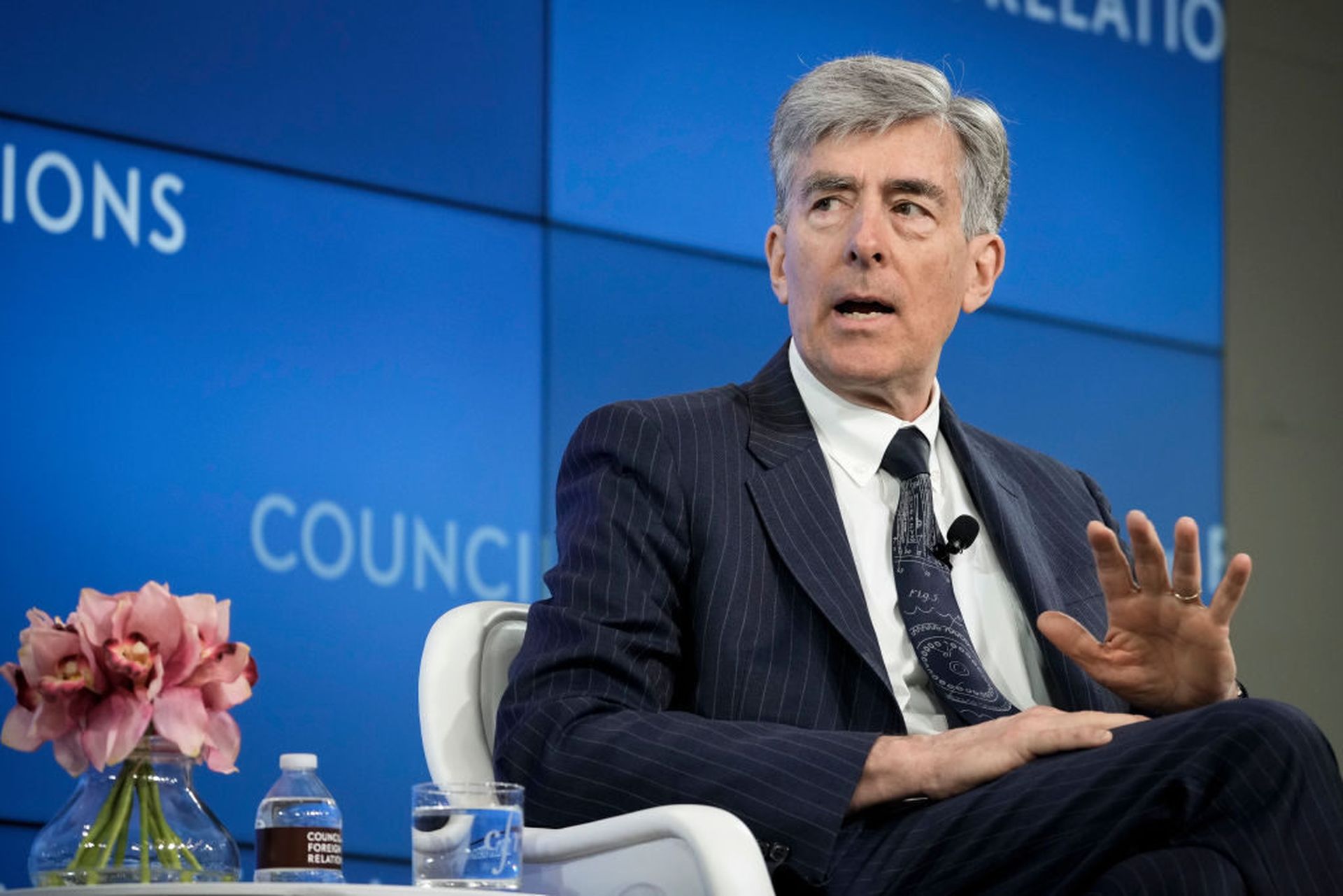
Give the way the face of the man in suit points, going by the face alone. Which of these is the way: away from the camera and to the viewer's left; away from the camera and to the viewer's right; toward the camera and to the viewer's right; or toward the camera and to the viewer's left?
toward the camera and to the viewer's left

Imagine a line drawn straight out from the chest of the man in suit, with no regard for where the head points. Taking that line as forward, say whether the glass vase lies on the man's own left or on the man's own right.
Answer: on the man's own right

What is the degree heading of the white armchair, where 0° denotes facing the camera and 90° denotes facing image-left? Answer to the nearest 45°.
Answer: approximately 315°

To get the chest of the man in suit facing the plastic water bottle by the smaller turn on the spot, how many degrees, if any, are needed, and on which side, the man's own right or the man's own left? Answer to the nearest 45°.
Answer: approximately 90° to the man's own right

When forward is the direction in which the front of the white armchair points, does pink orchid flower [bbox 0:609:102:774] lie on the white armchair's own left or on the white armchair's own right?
on the white armchair's own right

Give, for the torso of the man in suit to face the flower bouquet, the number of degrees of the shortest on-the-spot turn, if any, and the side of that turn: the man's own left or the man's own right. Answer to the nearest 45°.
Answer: approximately 90° to the man's own right

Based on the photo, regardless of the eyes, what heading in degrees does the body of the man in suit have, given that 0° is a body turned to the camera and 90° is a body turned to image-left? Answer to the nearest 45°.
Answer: approximately 315°
